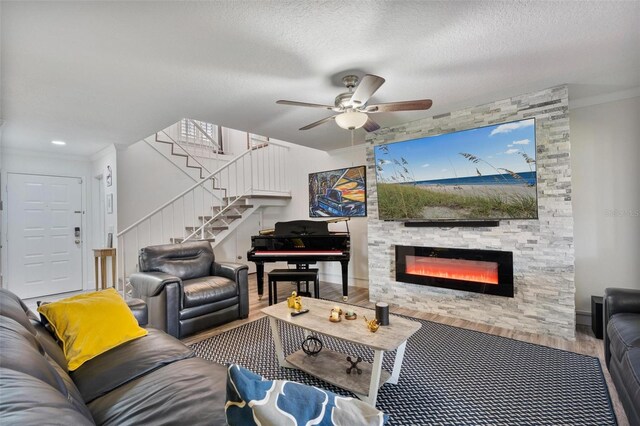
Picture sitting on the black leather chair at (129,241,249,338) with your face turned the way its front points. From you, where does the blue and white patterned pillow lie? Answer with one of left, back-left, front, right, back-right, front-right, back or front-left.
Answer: front-right

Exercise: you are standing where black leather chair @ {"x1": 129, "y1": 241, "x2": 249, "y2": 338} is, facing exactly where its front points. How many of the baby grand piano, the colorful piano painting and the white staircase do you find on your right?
0

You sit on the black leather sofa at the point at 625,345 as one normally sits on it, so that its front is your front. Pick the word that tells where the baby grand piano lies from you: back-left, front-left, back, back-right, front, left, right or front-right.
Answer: front

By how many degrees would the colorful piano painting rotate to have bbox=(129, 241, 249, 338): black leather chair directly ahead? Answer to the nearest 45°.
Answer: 0° — it already faces it

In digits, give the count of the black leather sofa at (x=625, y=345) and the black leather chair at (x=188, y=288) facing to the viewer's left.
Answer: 1

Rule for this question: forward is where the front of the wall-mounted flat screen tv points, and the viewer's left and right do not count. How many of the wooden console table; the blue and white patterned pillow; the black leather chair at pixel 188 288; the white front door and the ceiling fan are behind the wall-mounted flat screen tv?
0

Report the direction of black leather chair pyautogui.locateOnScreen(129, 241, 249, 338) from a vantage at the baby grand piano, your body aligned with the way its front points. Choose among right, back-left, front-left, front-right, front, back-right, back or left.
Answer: front-right

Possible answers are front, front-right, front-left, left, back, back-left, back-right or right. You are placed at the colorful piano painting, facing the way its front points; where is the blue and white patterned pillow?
front-left

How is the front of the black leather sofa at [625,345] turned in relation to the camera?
facing to the left of the viewer

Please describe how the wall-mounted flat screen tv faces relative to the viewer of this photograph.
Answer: facing the viewer and to the left of the viewer

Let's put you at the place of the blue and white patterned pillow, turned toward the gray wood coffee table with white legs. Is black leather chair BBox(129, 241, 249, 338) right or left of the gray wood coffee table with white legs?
left

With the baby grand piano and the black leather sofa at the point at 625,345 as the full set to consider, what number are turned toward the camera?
1

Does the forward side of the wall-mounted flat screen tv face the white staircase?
no

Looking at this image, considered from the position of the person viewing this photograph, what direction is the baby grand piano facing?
facing the viewer

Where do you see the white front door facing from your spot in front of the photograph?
facing the viewer and to the right of the viewer

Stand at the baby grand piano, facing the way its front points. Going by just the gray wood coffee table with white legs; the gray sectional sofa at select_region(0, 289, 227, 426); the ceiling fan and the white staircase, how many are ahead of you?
3

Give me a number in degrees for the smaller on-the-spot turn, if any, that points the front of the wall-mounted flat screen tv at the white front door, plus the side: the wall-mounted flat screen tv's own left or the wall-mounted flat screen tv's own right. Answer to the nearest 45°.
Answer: approximately 45° to the wall-mounted flat screen tv's own right

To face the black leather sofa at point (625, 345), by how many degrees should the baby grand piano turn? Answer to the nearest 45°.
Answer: approximately 45° to its left

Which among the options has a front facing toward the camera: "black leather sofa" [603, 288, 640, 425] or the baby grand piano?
the baby grand piano
